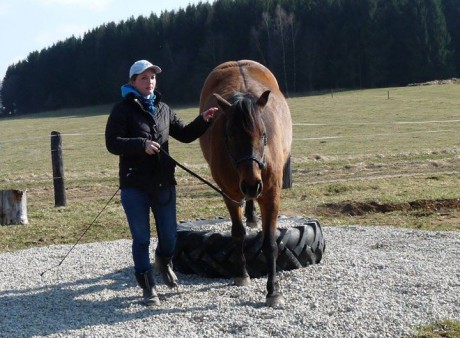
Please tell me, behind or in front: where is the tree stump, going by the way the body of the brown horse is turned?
behind

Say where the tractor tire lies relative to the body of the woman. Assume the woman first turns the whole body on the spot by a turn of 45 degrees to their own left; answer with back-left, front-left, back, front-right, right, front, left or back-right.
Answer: front-left

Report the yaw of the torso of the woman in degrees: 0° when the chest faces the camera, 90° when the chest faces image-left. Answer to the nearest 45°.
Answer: approximately 315°

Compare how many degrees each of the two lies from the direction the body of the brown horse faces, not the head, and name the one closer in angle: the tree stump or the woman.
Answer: the woman

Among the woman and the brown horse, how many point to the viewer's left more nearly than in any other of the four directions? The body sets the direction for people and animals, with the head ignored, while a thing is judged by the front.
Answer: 0

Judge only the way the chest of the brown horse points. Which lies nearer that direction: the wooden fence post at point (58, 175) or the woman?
the woman

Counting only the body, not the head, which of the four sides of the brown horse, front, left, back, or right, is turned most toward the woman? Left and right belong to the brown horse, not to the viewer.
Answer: right

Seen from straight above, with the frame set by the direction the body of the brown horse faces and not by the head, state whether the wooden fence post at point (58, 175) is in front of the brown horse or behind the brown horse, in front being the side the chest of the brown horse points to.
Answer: behind

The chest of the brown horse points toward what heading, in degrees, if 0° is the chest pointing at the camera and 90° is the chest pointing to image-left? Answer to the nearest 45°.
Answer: approximately 0°
